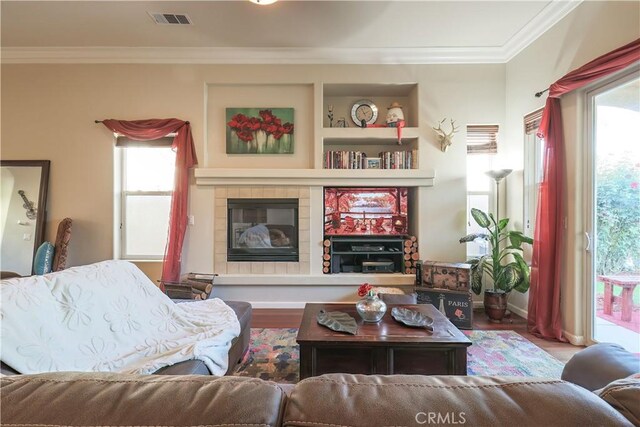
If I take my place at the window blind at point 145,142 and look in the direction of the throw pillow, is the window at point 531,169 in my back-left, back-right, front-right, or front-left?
back-left

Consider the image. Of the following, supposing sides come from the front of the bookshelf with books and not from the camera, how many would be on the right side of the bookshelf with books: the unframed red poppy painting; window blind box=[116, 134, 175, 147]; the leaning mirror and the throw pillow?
4

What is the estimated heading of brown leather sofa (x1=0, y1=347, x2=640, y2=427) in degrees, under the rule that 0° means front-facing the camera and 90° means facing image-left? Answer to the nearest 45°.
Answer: approximately 180°

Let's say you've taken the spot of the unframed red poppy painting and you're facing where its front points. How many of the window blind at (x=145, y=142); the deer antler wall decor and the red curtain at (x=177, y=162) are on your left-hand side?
1

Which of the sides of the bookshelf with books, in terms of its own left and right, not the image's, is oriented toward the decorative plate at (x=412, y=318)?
front

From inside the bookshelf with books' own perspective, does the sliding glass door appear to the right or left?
on its left

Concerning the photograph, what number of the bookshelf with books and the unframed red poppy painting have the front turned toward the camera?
2

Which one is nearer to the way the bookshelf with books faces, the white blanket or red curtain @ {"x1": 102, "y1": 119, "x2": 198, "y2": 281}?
the white blanket

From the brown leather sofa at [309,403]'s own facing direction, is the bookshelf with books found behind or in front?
in front

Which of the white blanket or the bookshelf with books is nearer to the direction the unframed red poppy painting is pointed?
the white blanket

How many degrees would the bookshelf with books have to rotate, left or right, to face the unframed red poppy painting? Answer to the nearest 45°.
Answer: approximately 90° to its right

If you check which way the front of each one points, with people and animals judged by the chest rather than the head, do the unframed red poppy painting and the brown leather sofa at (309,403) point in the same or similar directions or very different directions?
very different directions
